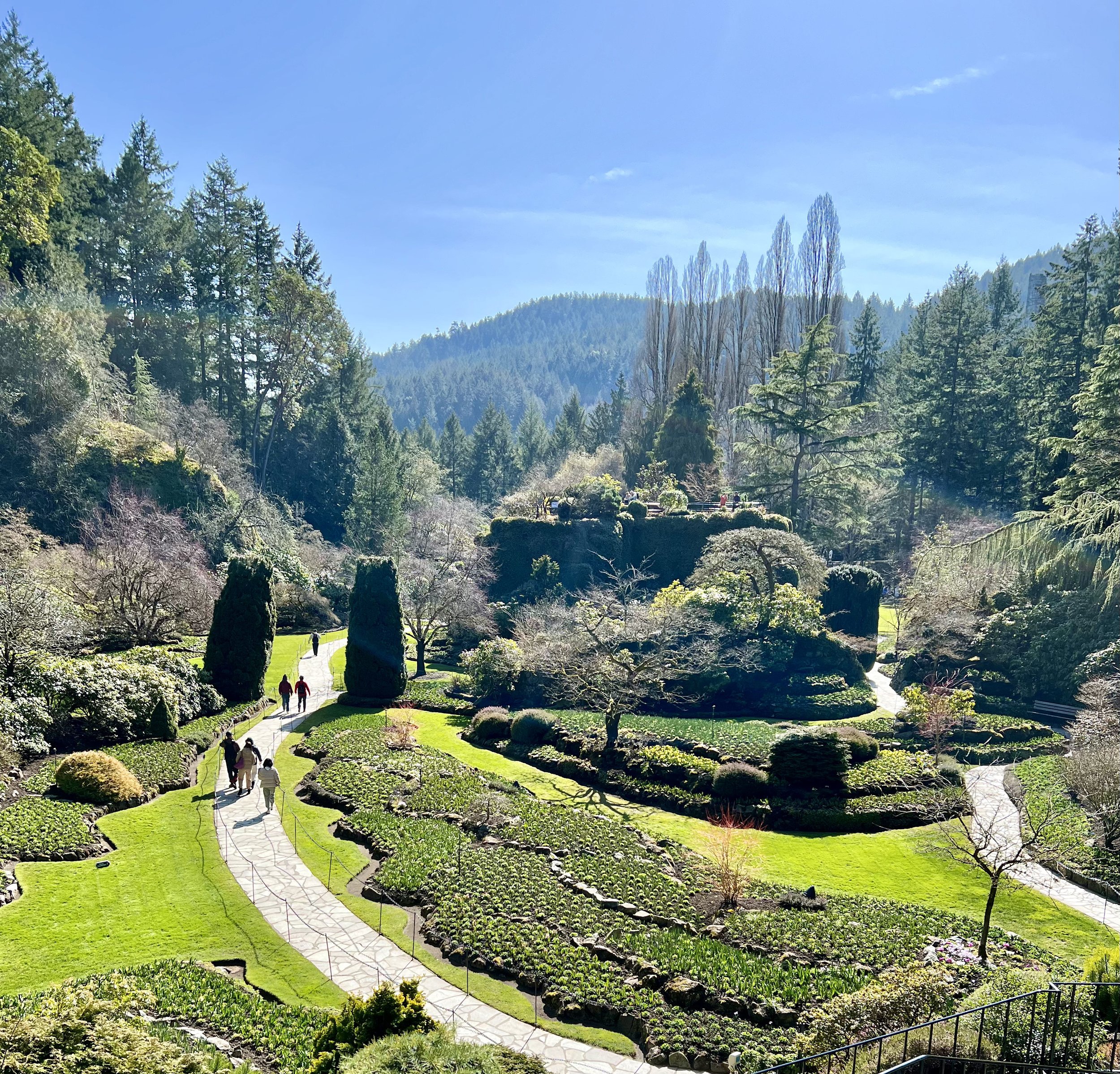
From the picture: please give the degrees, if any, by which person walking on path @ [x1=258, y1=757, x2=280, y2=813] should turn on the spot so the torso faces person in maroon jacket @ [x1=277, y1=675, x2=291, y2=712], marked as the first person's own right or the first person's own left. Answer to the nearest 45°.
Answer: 0° — they already face them

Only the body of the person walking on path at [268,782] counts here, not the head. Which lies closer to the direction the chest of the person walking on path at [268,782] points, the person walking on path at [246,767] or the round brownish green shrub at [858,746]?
the person walking on path

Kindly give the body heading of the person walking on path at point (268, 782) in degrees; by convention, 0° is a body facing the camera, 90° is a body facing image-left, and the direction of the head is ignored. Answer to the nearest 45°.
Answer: approximately 180°

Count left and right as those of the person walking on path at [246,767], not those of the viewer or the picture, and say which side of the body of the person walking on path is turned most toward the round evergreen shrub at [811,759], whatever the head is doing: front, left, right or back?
right

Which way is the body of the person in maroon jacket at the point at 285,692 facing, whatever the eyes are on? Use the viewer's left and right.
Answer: facing away from the viewer

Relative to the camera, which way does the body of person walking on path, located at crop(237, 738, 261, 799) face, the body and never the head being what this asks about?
away from the camera

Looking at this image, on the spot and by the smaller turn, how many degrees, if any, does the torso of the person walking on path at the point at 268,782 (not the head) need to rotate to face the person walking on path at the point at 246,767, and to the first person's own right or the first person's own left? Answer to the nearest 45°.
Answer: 0° — they already face them

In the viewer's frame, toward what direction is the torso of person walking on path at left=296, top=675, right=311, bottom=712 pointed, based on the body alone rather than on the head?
away from the camera

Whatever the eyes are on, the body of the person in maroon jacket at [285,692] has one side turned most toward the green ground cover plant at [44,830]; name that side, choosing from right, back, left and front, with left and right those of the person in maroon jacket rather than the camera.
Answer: back
